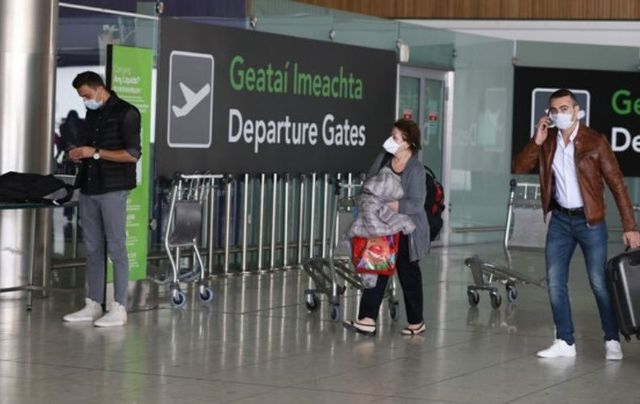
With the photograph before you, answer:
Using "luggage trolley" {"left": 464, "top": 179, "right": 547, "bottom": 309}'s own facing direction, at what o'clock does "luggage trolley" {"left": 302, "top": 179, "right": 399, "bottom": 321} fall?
"luggage trolley" {"left": 302, "top": 179, "right": 399, "bottom": 321} is roughly at 12 o'clock from "luggage trolley" {"left": 464, "top": 179, "right": 547, "bottom": 309}.

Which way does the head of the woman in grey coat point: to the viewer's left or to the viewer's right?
to the viewer's left

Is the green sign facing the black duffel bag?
no

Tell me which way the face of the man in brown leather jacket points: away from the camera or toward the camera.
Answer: toward the camera

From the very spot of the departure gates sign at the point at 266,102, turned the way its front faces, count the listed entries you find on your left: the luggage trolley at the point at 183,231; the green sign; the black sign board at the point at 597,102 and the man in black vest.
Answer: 1

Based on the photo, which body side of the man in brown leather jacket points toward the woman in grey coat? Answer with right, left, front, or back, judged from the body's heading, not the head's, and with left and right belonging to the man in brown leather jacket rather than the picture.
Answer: right

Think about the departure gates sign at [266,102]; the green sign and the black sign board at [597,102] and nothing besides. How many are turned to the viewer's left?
0

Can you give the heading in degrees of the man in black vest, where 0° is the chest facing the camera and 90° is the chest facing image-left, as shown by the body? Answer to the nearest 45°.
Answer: approximately 45°

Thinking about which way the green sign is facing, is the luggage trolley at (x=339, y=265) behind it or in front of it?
in front

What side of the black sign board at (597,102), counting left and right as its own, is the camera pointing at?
front

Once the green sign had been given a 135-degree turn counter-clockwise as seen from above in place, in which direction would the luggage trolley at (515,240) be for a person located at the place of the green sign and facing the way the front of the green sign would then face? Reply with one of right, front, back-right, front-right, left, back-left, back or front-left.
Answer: right

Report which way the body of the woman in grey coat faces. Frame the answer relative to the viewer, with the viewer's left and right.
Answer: facing the viewer and to the left of the viewer

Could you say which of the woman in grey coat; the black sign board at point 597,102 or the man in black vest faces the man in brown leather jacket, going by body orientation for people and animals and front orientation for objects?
the black sign board
